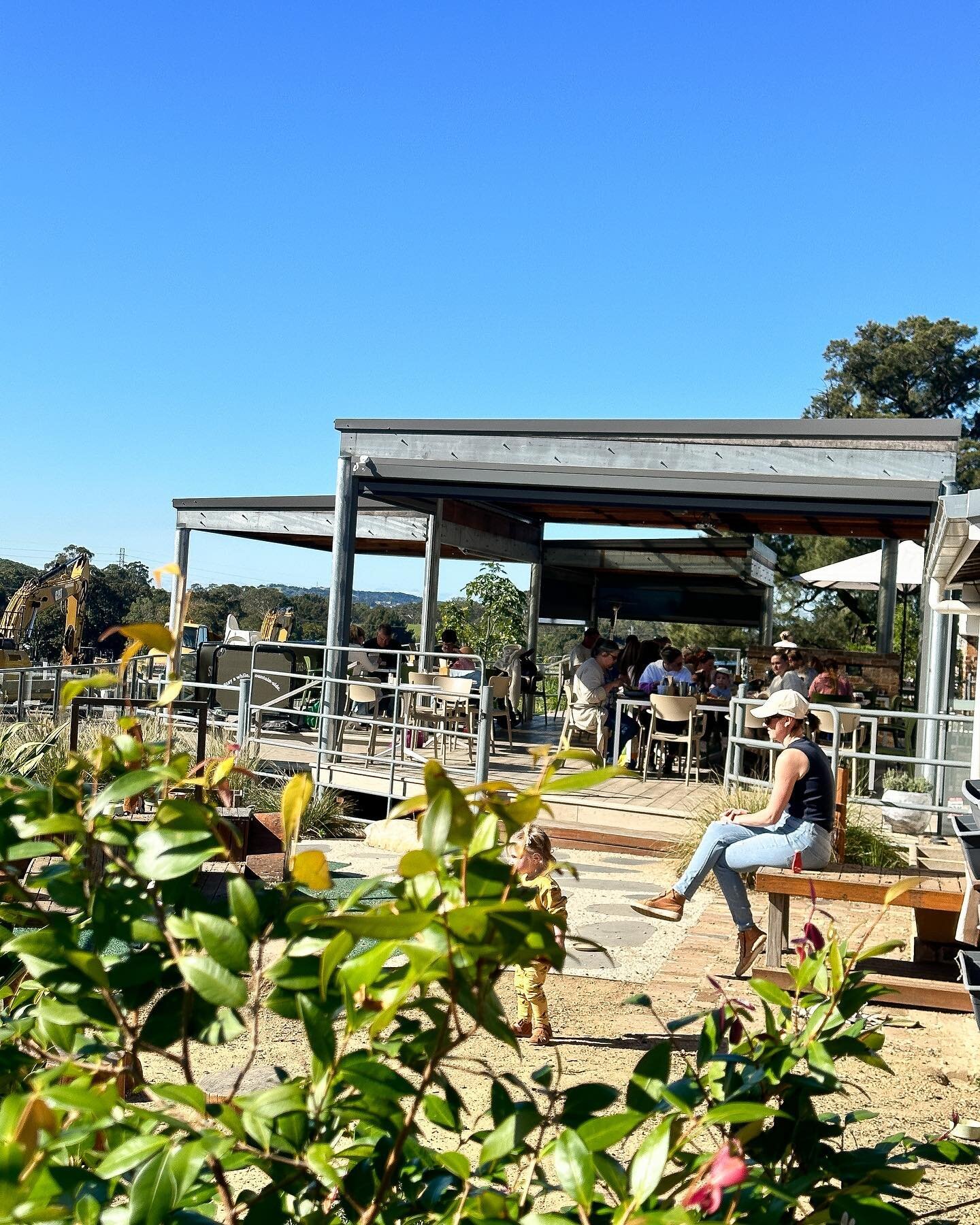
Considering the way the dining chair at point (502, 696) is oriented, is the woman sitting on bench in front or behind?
behind

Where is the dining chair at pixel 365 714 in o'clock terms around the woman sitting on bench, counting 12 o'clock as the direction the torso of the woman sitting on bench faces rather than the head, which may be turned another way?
The dining chair is roughly at 2 o'clock from the woman sitting on bench.

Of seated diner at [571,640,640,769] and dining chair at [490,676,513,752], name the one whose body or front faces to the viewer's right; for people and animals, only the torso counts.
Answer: the seated diner

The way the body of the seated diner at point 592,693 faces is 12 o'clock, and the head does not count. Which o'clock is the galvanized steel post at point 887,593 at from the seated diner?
The galvanized steel post is roughly at 11 o'clock from the seated diner.

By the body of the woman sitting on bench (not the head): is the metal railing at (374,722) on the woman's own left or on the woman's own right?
on the woman's own right

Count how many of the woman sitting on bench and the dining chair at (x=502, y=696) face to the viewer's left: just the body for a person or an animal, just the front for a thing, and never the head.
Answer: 1

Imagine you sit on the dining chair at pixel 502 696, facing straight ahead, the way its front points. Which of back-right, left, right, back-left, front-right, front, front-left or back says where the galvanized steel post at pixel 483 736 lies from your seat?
back

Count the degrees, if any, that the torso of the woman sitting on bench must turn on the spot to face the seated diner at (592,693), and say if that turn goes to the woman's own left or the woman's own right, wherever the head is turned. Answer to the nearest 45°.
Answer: approximately 90° to the woman's own right

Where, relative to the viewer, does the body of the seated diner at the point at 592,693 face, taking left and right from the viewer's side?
facing to the right of the viewer

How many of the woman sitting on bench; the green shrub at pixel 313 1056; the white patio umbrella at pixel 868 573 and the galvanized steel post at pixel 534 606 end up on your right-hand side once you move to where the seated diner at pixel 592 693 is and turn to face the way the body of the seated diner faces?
2

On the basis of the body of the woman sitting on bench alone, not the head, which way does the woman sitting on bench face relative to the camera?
to the viewer's left
